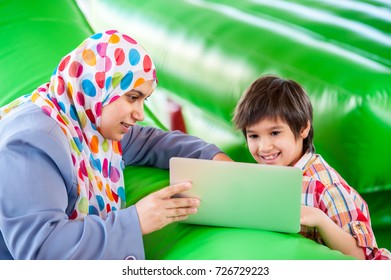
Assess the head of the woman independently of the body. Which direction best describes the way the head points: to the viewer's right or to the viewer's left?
to the viewer's right

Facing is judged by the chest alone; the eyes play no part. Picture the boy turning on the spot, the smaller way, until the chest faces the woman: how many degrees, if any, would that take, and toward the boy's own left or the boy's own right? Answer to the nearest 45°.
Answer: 0° — they already face them

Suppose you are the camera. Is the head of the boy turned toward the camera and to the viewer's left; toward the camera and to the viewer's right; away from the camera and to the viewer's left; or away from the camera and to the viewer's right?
toward the camera and to the viewer's left
